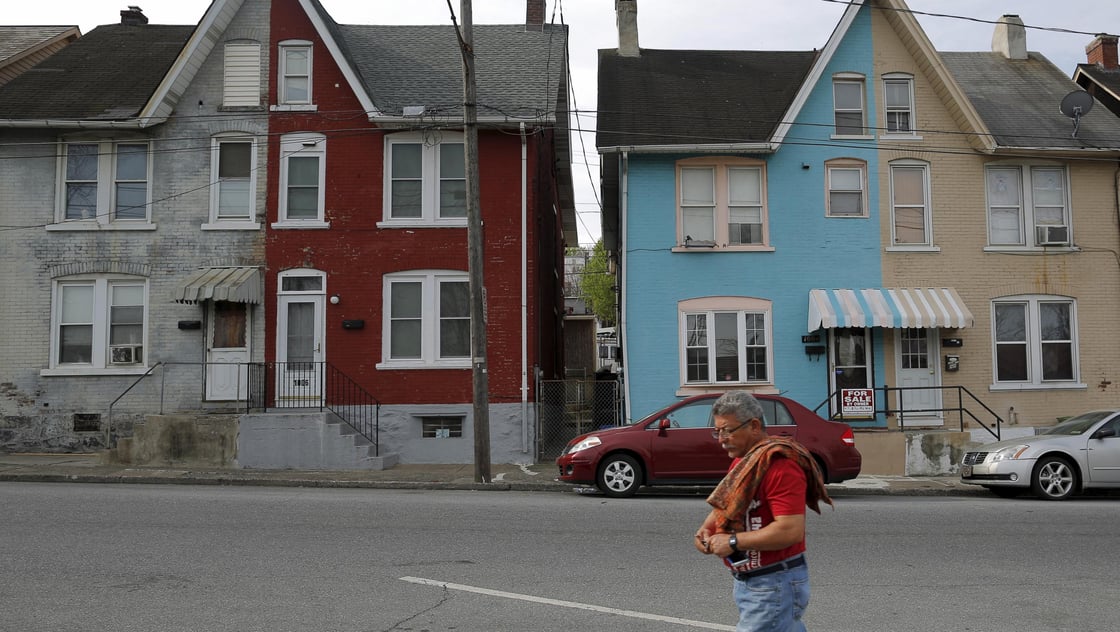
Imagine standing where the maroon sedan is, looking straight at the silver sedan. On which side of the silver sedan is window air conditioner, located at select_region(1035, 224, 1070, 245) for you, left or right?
left

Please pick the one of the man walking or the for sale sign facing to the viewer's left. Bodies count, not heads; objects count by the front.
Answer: the man walking

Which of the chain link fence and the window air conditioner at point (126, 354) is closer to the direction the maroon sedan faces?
the window air conditioner

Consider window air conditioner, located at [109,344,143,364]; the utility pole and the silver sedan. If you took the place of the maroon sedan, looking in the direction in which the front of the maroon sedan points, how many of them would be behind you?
1

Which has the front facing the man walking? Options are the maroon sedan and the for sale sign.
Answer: the for sale sign

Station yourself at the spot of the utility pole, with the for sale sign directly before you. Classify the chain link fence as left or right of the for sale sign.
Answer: left

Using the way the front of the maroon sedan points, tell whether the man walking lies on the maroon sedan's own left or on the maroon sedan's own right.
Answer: on the maroon sedan's own left

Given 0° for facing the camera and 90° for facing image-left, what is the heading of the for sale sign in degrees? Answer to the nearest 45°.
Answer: approximately 0°

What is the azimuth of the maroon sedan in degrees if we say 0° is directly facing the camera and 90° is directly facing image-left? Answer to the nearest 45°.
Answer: approximately 90°

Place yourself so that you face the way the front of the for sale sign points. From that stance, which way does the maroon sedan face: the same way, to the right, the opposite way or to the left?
to the right

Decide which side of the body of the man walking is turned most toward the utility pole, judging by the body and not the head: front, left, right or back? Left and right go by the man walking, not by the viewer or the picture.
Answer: right
